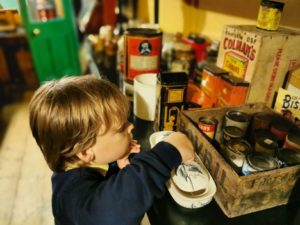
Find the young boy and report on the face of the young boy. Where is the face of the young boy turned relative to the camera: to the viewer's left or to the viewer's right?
to the viewer's right

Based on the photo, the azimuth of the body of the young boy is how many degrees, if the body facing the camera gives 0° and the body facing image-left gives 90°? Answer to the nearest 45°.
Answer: approximately 270°

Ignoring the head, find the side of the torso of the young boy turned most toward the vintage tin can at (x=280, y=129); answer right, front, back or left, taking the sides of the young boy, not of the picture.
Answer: front
